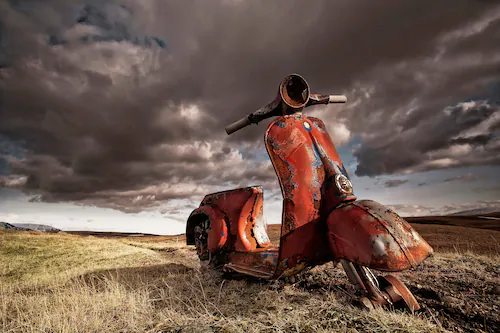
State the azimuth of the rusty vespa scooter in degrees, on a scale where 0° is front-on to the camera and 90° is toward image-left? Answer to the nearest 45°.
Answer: approximately 315°
